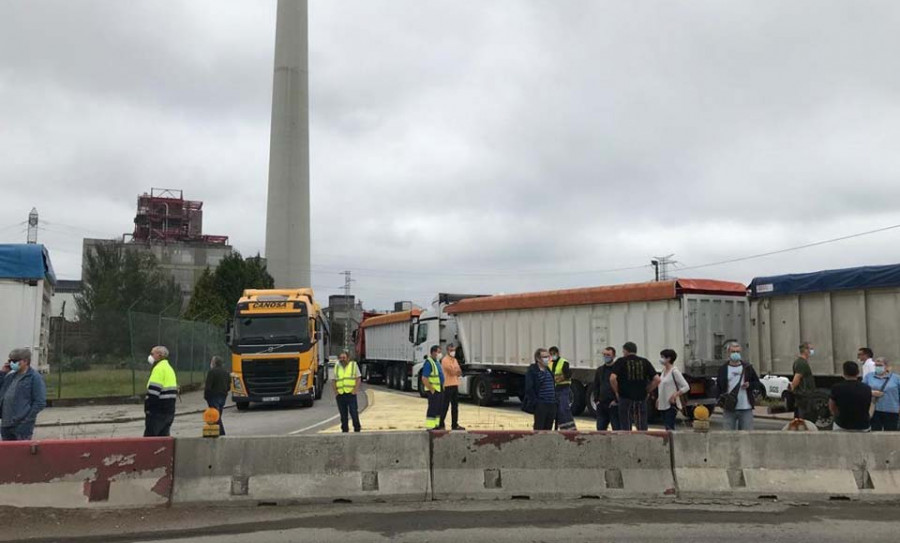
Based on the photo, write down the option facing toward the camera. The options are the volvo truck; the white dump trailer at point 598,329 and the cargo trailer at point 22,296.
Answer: the volvo truck

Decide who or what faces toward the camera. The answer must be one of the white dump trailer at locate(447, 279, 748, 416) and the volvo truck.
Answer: the volvo truck

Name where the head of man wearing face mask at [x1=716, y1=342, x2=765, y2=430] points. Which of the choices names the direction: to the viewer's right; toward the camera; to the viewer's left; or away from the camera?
toward the camera

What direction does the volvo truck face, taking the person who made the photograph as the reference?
facing the viewer

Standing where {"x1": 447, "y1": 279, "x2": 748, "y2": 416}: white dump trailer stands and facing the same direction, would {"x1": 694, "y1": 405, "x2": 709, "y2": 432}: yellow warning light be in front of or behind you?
behind

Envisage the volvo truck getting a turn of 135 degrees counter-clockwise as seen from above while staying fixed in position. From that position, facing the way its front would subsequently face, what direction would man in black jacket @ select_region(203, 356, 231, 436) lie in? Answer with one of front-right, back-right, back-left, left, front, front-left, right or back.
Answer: back-right

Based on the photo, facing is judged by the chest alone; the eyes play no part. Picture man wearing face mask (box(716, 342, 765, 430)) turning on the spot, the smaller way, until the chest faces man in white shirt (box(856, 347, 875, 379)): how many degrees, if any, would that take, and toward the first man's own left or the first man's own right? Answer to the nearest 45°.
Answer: approximately 135° to the first man's own left

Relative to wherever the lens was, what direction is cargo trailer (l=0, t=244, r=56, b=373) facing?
facing away from the viewer and to the left of the viewer

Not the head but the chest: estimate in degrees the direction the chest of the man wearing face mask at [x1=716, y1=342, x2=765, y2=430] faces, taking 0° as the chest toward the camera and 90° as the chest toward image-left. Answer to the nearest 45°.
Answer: approximately 0°

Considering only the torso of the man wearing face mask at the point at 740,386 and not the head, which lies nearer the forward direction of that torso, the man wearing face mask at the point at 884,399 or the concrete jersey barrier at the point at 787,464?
the concrete jersey barrier

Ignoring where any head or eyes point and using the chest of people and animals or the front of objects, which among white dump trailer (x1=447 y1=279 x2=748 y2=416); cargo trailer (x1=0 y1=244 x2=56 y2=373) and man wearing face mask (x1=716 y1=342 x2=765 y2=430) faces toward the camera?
the man wearing face mask

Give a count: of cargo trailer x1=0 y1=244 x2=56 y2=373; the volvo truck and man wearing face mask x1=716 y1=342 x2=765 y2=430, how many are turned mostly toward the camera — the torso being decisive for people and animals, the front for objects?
2

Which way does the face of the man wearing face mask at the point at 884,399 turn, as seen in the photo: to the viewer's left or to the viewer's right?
to the viewer's left

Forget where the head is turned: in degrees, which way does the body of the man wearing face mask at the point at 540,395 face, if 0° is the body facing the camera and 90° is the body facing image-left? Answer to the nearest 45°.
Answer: approximately 315°
